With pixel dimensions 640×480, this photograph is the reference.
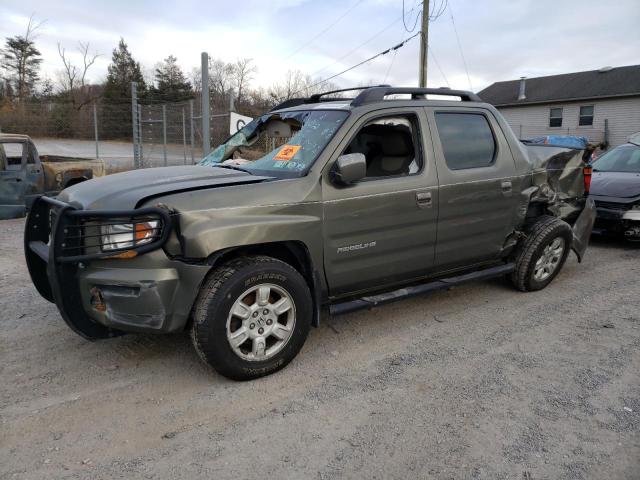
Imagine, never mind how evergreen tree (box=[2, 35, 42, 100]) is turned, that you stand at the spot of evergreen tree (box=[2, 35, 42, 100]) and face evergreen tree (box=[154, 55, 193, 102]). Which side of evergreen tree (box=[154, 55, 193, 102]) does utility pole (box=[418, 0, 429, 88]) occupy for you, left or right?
right

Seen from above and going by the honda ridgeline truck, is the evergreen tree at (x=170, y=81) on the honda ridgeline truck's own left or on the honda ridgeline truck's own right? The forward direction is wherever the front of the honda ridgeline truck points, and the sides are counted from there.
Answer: on the honda ridgeline truck's own right

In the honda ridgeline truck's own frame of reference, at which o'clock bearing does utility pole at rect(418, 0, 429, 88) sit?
The utility pole is roughly at 5 o'clock from the honda ridgeline truck.

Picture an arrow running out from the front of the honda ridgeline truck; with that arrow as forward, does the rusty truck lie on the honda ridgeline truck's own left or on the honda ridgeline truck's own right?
on the honda ridgeline truck's own right

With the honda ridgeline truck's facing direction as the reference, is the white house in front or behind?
behind

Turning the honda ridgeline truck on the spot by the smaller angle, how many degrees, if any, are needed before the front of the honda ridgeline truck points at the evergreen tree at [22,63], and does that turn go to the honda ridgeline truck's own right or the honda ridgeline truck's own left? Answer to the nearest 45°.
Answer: approximately 90° to the honda ridgeline truck's own right

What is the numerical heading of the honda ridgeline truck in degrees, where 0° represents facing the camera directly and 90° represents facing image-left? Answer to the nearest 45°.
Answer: approximately 45°

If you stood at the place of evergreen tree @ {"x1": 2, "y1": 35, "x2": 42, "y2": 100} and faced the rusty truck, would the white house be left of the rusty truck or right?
left
